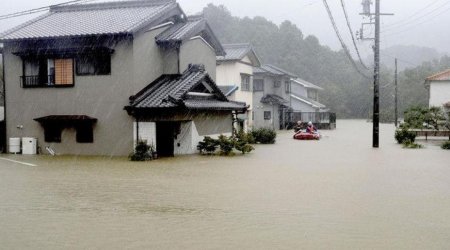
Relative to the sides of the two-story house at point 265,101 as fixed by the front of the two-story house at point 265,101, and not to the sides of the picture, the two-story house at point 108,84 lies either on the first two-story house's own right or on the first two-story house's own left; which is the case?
on the first two-story house's own right

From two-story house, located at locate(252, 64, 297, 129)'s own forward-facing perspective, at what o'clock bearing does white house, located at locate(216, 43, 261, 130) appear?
The white house is roughly at 2 o'clock from the two-story house.

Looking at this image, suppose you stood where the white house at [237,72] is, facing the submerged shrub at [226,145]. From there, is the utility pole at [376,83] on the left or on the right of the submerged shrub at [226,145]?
left

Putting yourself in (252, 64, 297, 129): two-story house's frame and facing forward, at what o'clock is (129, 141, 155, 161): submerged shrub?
The submerged shrub is roughly at 2 o'clock from the two-story house.

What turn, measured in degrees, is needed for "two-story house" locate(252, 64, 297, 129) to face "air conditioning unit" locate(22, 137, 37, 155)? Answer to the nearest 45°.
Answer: approximately 90° to its right

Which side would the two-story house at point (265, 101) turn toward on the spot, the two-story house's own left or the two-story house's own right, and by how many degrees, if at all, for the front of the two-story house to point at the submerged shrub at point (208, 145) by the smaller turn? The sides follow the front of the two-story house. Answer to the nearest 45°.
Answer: approximately 45° to the two-story house's own right

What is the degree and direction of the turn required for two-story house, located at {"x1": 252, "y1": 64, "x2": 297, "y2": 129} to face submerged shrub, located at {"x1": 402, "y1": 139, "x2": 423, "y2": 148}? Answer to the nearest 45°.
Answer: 0° — it already faces it

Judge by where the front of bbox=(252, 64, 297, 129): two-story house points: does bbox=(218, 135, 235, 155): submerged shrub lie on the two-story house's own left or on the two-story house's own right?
on the two-story house's own right

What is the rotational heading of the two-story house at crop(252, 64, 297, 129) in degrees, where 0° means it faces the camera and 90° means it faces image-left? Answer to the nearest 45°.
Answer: approximately 315°
